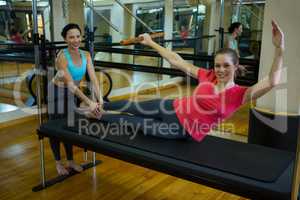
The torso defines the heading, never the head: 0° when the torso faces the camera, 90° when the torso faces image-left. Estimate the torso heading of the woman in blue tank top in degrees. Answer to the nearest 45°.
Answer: approximately 315°

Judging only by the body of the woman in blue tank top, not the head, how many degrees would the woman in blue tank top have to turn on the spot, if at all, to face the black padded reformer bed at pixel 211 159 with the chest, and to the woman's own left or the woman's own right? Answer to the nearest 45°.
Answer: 0° — they already face it

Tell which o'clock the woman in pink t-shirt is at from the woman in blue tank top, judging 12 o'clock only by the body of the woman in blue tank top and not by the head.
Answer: The woman in pink t-shirt is roughly at 12 o'clock from the woman in blue tank top.
